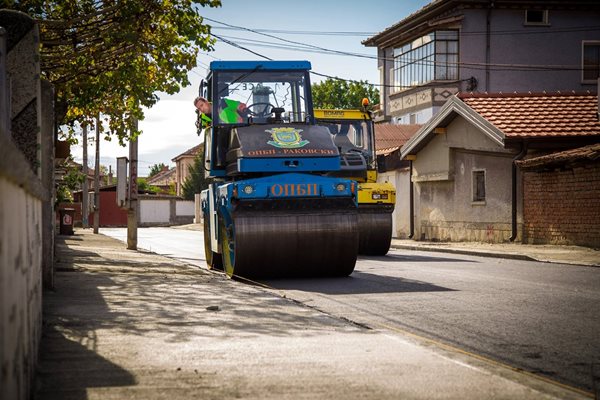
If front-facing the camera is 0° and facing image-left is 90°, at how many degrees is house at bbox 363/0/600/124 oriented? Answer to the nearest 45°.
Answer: approximately 45°

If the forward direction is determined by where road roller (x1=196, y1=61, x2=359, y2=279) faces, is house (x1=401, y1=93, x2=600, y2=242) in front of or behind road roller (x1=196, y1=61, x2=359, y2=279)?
behind

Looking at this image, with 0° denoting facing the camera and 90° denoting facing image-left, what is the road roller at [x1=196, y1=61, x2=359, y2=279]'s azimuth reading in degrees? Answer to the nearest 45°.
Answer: approximately 0°

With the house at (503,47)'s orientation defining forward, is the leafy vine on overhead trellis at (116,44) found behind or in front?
in front

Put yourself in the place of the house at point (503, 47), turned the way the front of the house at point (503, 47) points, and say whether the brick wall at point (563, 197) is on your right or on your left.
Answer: on your left

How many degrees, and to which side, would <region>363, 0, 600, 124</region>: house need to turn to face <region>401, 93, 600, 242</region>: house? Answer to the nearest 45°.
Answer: approximately 45° to its left

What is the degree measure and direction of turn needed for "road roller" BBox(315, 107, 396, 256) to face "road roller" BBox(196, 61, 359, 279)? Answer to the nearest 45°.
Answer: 0° — it already faces it

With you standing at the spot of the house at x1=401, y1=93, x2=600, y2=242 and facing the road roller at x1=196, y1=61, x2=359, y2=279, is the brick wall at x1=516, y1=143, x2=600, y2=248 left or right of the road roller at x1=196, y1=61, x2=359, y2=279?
left

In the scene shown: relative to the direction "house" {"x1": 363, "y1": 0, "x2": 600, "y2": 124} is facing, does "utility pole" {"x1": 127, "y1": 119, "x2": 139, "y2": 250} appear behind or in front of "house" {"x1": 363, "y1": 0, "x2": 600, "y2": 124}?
in front

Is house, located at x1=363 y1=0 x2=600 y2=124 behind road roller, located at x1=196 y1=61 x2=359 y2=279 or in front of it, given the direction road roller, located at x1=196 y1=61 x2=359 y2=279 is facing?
behind

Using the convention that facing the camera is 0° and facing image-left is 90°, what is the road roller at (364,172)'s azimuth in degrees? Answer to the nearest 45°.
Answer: approximately 0°

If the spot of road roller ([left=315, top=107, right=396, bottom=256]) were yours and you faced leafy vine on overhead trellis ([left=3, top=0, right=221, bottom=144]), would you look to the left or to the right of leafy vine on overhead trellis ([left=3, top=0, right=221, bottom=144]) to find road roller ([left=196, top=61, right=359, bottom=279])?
left

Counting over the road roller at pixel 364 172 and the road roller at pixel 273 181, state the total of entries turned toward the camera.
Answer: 2

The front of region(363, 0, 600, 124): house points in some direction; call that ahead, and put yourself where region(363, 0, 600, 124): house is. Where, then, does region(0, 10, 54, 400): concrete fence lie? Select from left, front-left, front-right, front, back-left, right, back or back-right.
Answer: front-left
